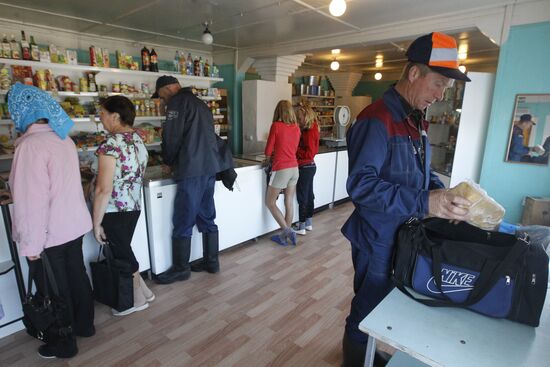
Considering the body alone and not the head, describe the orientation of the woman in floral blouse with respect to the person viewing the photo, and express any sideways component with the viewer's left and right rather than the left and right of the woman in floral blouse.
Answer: facing away from the viewer and to the left of the viewer

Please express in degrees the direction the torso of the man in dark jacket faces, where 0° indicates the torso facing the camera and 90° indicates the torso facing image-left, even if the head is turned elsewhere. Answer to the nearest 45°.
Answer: approximately 135°

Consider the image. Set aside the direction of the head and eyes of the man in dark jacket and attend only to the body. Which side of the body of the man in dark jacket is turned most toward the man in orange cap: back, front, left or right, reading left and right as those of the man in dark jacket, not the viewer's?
back

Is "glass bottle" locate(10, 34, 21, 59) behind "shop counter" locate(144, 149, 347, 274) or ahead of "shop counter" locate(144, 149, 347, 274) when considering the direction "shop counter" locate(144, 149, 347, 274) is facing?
behind

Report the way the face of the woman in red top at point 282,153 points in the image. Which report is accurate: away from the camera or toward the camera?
away from the camera

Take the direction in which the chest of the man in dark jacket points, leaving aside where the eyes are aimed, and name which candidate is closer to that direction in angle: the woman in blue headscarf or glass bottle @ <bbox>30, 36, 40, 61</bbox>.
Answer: the glass bottle
